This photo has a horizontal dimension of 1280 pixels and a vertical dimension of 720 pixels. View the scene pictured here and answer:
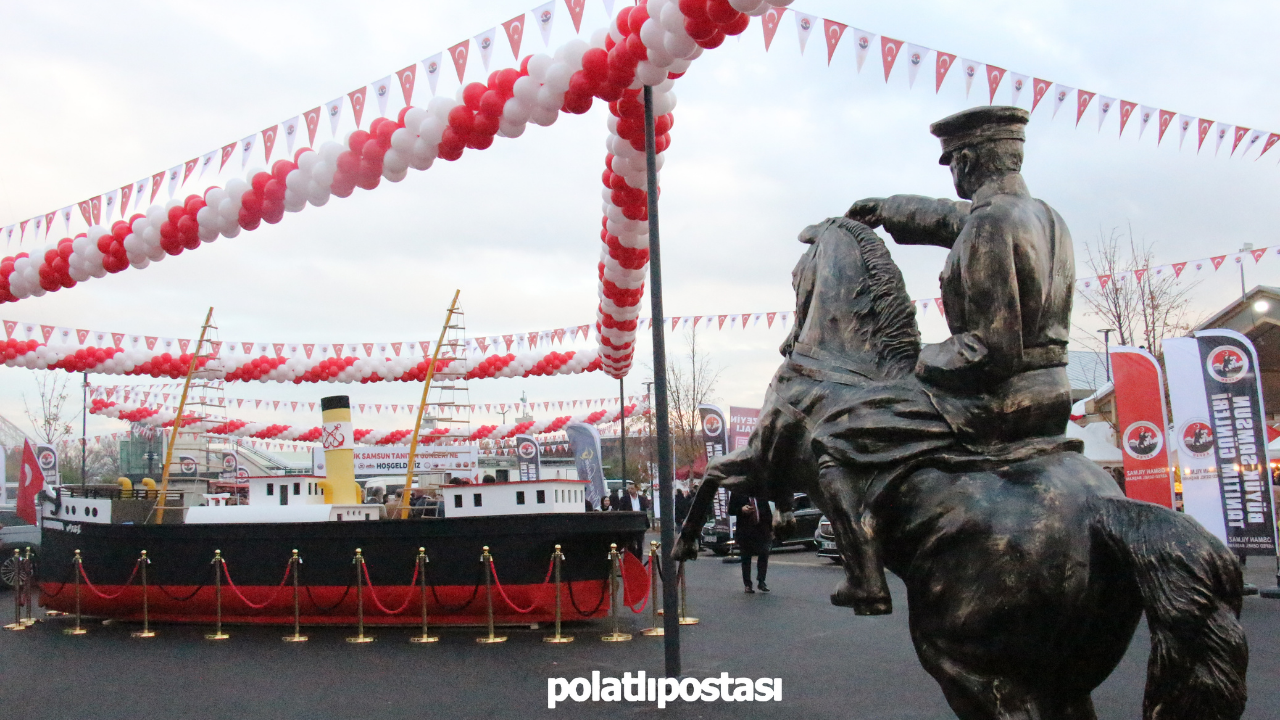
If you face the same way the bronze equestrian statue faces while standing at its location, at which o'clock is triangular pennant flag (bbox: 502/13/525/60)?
The triangular pennant flag is roughly at 12 o'clock from the bronze equestrian statue.

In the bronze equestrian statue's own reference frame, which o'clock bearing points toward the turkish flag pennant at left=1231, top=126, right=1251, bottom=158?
The turkish flag pennant is roughly at 2 o'clock from the bronze equestrian statue.

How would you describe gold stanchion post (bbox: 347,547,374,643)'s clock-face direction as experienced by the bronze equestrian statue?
The gold stanchion post is roughly at 12 o'clock from the bronze equestrian statue.

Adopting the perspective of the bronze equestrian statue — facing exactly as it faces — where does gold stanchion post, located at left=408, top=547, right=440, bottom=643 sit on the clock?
The gold stanchion post is roughly at 12 o'clock from the bronze equestrian statue.

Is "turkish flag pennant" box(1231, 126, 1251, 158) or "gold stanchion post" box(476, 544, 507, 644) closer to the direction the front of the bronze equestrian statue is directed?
the gold stanchion post

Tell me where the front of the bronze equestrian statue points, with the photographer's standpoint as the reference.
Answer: facing away from the viewer and to the left of the viewer

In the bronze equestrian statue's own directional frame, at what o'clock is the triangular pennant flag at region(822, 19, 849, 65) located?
The triangular pennant flag is roughly at 1 o'clock from the bronze equestrian statue.

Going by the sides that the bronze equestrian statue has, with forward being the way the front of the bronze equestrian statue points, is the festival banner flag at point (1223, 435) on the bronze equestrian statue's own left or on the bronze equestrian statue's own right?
on the bronze equestrian statue's own right

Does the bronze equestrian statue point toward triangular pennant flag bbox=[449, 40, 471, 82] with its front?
yes
